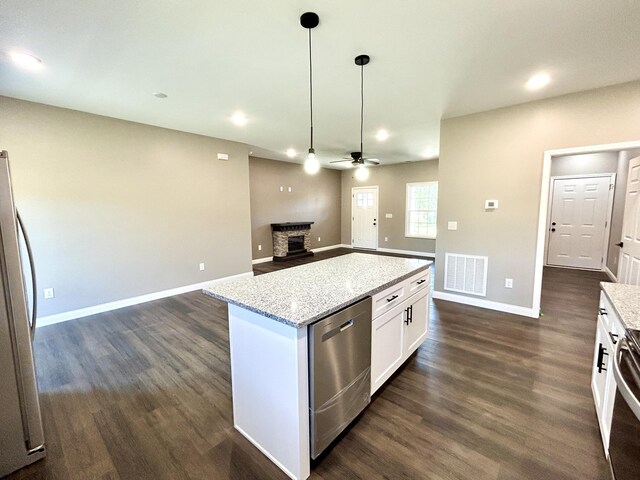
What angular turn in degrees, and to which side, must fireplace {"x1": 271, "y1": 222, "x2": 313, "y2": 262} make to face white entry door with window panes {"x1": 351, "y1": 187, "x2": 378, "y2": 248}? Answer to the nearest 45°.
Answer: approximately 90° to its left

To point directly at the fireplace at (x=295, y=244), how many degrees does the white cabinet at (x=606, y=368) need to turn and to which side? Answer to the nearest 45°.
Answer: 0° — it already faces it

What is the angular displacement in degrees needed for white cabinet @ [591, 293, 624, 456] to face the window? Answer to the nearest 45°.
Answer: approximately 45° to its right

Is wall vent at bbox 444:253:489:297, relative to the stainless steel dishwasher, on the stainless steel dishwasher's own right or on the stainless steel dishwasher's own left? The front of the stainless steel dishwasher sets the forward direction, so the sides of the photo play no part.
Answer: on the stainless steel dishwasher's own left

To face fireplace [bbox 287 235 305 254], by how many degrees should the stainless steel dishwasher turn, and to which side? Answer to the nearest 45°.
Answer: approximately 135° to its left

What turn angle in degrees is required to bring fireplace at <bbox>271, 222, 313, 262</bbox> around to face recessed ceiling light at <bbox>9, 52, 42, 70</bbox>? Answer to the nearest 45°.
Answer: approximately 90° to its right

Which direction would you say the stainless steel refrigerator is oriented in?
to the viewer's right

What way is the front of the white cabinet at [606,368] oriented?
to the viewer's left

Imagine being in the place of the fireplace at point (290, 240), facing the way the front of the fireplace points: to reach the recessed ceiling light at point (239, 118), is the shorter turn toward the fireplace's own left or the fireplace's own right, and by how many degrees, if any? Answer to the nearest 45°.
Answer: approximately 45° to the fireplace's own right

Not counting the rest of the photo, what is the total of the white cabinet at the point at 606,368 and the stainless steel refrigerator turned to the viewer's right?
1

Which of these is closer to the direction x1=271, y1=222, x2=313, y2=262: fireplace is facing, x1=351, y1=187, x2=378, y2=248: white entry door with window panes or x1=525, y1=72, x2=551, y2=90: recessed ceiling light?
the recessed ceiling light
